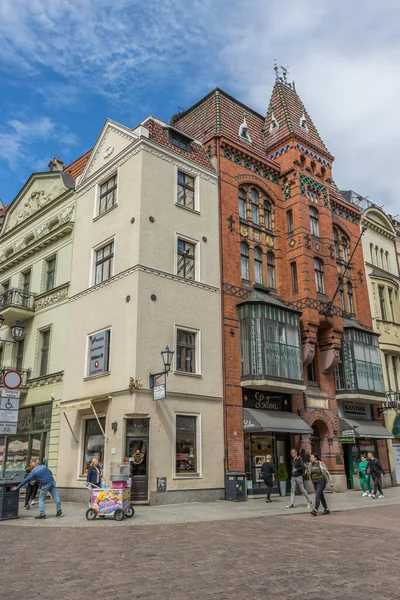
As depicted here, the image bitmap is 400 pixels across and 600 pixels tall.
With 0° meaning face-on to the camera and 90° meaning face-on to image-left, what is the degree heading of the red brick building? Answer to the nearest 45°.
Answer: approximately 315°

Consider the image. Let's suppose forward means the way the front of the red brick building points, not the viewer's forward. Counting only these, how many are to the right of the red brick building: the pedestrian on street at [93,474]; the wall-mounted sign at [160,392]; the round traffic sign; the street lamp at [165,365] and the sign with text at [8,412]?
5

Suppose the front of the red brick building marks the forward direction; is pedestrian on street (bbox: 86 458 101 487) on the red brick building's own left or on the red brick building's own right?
on the red brick building's own right

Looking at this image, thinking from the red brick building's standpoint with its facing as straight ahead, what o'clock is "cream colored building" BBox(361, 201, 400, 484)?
The cream colored building is roughly at 9 o'clock from the red brick building.

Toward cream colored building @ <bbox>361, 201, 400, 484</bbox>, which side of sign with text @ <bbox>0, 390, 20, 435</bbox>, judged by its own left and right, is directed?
left

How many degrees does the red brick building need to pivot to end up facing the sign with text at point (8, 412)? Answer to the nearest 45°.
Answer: approximately 90° to its right
